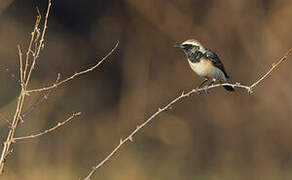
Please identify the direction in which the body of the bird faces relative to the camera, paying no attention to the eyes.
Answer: to the viewer's left
